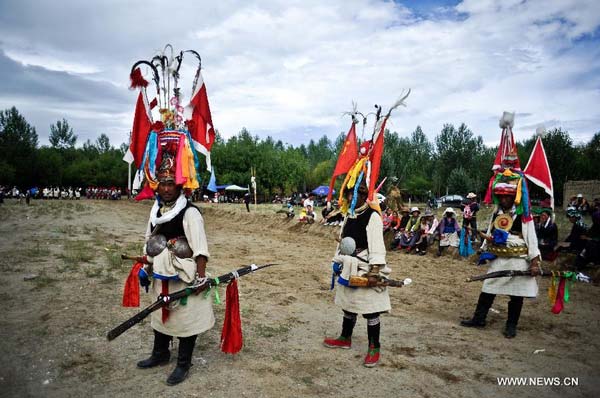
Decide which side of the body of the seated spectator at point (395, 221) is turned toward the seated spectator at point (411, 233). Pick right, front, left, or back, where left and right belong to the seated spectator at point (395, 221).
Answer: left

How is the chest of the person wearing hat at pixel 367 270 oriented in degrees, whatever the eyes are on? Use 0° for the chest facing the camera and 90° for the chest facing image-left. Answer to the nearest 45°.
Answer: approximately 45°

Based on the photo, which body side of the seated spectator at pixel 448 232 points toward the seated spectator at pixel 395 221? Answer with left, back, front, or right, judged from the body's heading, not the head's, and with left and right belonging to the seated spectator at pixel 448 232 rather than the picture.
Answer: right

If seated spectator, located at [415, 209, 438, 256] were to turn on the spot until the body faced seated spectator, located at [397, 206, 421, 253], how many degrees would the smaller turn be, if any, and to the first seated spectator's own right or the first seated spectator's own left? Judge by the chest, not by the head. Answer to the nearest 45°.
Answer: approximately 90° to the first seated spectator's own right

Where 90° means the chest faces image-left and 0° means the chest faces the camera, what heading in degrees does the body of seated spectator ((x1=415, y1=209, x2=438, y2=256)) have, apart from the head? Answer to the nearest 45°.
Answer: approximately 45°

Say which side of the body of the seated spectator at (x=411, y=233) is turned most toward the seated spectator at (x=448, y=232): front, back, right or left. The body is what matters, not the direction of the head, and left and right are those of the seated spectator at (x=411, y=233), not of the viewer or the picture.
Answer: left

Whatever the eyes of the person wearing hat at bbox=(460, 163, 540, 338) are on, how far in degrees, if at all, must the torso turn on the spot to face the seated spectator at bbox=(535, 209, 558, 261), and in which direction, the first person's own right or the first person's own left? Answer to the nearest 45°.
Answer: approximately 135° to the first person's own right

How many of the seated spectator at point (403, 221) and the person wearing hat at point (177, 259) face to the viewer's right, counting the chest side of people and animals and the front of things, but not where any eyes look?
0

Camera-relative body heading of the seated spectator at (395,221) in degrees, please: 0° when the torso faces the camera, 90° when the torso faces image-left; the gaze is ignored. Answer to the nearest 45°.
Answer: approximately 45°

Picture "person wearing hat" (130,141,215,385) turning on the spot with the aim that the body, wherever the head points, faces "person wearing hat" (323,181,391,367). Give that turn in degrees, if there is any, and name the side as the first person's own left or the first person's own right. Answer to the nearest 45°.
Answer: approximately 135° to the first person's own left
